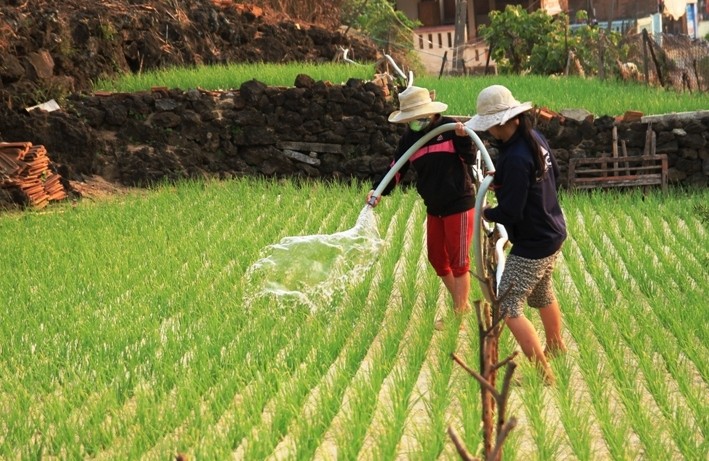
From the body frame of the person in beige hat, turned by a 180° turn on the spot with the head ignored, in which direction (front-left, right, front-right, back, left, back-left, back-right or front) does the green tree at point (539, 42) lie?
front-left

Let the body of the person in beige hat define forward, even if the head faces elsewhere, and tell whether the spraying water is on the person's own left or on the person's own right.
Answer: on the person's own right

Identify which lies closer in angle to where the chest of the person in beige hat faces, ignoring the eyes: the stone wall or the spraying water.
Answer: the spraying water

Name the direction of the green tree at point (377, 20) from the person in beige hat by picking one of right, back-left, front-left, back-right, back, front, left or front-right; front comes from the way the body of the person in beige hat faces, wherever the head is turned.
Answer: back-right

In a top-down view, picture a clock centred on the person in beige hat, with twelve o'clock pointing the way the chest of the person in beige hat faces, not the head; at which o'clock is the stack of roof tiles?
The stack of roof tiles is roughly at 3 o'clock from the person in beige hat.

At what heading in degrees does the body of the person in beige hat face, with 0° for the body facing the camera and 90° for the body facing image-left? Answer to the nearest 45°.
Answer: approximately 45°

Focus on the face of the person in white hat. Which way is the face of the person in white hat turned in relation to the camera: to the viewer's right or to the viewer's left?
to the viewer's left

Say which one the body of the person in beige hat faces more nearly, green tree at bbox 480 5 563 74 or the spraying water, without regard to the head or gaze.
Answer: the spraying water

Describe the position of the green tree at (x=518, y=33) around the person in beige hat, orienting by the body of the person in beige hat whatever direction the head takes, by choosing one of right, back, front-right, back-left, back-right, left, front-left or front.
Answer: back-right
